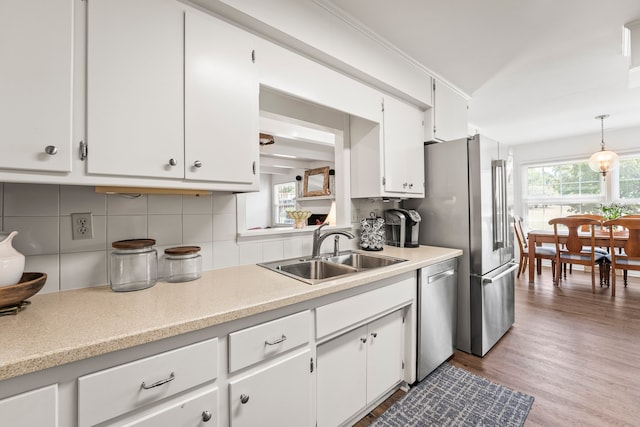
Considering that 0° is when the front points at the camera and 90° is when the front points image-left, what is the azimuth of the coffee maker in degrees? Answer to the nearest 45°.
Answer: approximately 315°

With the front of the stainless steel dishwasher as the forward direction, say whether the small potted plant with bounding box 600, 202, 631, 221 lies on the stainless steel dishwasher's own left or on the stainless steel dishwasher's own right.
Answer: on the stainless steel dishwasher's own left

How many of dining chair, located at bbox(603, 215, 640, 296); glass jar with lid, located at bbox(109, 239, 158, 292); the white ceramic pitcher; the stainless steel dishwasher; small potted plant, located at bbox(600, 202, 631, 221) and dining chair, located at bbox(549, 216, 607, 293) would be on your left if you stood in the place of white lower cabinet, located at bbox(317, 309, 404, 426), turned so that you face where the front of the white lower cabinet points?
4

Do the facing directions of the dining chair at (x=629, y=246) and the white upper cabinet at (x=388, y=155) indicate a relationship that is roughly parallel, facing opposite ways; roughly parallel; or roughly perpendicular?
roughly perpendicular

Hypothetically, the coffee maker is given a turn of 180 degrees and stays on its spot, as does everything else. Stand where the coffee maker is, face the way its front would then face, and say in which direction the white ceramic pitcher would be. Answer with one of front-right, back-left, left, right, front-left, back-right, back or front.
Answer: left

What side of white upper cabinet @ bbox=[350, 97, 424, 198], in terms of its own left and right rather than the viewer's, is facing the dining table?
left

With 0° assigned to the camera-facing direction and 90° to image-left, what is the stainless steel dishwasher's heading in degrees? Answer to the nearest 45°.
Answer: approximately 315°

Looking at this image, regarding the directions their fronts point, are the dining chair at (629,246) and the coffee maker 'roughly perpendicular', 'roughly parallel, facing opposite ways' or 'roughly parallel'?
roughly perpendicular

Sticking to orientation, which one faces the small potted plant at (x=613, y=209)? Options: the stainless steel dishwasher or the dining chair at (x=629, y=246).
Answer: the dining chair

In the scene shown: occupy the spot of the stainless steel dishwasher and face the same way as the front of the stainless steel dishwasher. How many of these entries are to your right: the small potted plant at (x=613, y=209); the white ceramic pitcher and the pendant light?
1
